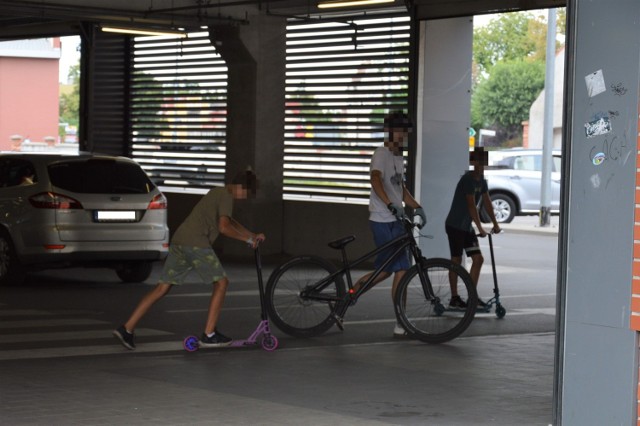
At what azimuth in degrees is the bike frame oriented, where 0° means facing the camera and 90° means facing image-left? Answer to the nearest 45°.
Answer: approximately 270°

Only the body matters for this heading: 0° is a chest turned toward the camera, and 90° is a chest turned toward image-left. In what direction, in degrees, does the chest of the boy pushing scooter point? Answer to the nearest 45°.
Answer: approximately 270°

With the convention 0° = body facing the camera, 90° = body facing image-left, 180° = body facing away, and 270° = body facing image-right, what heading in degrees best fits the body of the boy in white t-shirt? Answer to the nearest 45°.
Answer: approximately 315°

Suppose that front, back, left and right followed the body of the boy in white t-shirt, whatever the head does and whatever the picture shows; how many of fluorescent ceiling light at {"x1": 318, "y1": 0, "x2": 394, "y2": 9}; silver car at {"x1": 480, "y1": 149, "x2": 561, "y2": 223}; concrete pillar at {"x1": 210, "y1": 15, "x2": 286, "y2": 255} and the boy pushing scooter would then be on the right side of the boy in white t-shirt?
1

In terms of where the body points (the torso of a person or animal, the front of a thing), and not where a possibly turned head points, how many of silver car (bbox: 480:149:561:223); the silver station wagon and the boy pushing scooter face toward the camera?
0

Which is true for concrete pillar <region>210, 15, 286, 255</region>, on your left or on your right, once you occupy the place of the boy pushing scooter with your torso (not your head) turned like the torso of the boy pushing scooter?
on your left

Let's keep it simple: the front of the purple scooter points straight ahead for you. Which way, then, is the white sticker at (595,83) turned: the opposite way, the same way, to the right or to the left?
to the right

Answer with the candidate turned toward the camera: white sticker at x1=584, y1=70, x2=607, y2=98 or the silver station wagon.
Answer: the white sticker

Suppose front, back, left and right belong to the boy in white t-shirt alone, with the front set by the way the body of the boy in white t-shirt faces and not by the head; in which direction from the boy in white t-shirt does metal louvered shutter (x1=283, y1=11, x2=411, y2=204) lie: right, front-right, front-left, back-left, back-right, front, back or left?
back-left

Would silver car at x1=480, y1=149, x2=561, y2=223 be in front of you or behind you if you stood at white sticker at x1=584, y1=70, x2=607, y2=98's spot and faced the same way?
behind

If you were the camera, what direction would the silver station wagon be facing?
facing away from the viewer and to the left of the viewer

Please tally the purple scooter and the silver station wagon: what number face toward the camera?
0
